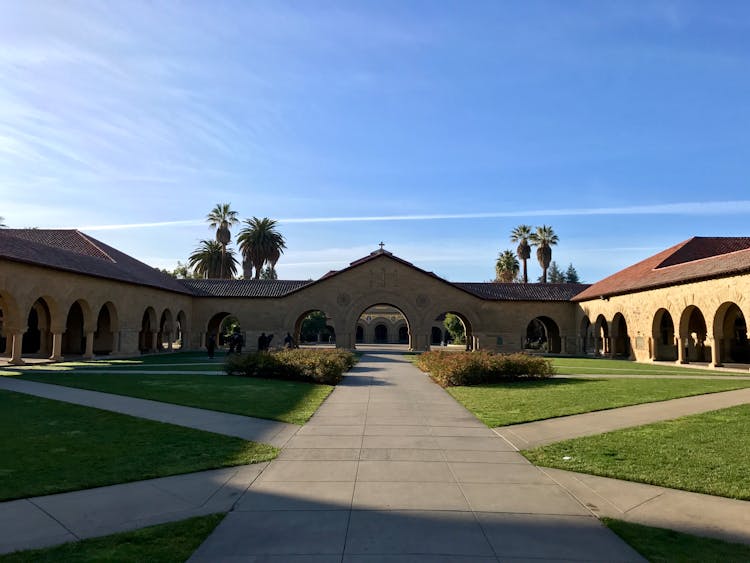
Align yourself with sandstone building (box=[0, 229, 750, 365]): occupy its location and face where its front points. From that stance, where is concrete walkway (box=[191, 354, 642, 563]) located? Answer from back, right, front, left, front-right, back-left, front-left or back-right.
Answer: front

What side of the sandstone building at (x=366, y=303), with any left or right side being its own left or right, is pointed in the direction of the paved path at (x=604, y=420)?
front

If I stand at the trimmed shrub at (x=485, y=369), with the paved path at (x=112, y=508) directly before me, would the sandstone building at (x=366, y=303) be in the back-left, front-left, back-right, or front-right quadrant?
back-right

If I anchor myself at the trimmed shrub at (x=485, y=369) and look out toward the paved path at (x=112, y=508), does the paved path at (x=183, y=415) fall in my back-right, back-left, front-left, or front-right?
front-right

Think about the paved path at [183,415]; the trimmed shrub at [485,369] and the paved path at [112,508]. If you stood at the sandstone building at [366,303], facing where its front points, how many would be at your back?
0

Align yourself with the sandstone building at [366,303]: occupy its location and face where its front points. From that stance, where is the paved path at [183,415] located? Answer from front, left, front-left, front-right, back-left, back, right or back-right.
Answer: front

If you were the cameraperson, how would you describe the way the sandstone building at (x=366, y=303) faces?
facing the viewer

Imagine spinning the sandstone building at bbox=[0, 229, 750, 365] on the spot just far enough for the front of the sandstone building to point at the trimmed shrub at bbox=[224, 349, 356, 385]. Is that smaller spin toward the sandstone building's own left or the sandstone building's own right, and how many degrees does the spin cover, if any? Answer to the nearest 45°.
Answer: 0° — it already faces it

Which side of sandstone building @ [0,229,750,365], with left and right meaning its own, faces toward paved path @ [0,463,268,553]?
front

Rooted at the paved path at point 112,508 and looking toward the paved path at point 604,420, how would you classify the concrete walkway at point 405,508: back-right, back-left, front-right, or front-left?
front-right

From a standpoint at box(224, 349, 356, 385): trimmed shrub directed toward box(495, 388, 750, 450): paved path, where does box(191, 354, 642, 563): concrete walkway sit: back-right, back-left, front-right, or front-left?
front-right

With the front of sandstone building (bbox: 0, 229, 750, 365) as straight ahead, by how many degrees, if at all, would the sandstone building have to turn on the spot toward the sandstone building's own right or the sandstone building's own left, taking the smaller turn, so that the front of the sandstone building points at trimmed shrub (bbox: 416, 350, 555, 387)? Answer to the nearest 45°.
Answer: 0° — it already faces it
